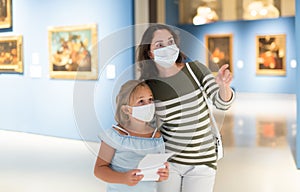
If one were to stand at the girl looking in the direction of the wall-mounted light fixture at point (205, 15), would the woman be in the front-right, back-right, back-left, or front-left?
front-right

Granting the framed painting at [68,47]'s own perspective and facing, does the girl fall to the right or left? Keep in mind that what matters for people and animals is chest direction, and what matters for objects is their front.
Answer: on its left

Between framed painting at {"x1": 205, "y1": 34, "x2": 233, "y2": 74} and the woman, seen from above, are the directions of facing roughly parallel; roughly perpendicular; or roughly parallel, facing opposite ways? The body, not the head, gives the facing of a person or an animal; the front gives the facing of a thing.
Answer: roughly parallel

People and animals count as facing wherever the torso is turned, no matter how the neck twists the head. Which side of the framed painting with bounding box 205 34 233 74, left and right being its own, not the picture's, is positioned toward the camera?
front

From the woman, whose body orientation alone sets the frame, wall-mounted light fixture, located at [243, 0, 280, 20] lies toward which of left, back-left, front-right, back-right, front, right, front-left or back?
back

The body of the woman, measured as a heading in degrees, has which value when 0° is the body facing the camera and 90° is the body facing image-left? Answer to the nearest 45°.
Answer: approximately 0°

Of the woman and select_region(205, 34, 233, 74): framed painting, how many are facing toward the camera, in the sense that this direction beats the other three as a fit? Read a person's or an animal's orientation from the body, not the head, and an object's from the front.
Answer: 2

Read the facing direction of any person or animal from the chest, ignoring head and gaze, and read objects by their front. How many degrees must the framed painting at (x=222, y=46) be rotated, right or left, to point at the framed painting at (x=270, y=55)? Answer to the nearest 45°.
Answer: approximately 90° to its left
